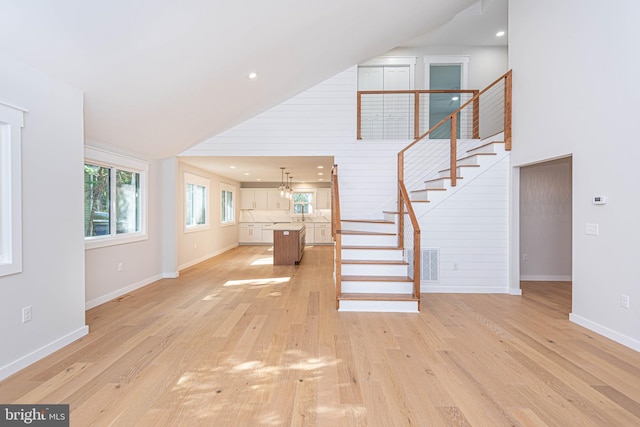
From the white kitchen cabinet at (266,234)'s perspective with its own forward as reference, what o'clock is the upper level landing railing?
The upper level landing railing is roughly at 11 o'clock from the white kitchen cabinet.

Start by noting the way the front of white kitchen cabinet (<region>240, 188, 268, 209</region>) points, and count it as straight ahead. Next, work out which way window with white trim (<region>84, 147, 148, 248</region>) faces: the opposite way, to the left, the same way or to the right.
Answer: to the left

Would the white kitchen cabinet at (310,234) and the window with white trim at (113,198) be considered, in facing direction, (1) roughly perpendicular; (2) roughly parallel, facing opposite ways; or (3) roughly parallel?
roughly perpendicular

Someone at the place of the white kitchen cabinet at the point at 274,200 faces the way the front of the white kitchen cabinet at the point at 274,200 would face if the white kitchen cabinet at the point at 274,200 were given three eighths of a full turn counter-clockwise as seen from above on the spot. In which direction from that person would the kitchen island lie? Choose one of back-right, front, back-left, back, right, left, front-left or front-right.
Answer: back-right

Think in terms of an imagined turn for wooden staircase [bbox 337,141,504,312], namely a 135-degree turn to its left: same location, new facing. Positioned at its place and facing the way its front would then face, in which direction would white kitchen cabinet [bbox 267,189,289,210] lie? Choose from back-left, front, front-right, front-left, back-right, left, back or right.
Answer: left

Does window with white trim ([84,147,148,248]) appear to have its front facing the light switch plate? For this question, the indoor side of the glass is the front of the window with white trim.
yes

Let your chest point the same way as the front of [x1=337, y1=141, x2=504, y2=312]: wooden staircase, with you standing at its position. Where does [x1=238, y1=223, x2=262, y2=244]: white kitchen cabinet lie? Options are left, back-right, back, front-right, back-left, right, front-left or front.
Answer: back-right

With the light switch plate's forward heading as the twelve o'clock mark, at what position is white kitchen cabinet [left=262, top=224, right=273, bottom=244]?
The white kitchen cabinet is roughly at 2 o'clock from the light switch plate.

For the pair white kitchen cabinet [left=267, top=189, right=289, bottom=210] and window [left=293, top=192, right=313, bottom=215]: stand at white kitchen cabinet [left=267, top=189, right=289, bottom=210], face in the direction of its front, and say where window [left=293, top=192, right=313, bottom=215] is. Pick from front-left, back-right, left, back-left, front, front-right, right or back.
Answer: left

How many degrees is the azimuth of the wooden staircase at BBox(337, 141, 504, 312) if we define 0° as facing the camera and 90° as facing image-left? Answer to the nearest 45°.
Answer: approximately 0°

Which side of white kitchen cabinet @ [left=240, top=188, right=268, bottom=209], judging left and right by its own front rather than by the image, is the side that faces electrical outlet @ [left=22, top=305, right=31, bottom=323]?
front

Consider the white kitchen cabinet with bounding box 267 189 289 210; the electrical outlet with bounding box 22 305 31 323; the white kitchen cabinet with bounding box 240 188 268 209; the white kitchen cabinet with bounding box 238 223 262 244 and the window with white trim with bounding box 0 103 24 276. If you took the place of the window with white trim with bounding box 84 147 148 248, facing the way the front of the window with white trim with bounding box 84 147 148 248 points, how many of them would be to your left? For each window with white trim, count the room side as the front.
3

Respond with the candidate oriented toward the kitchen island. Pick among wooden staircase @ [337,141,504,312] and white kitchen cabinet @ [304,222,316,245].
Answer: the white kitchen cabinet
